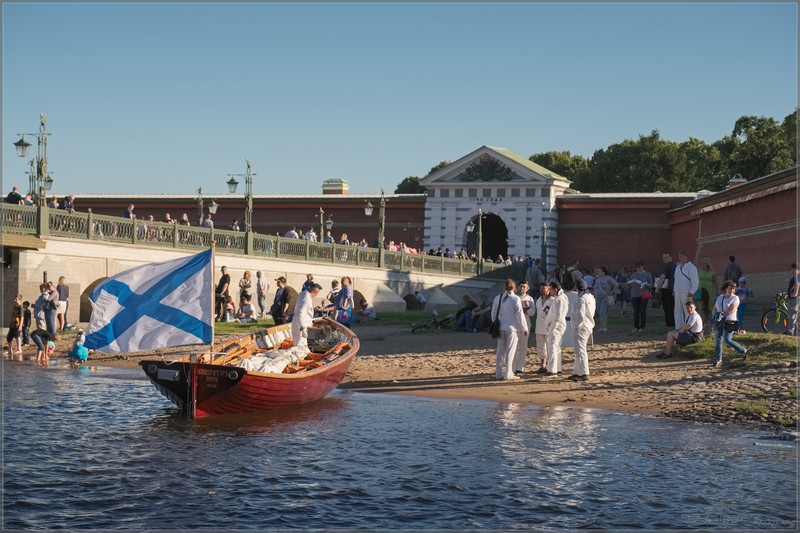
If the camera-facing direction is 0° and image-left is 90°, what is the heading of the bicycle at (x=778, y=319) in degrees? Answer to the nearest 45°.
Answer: approximately 90°

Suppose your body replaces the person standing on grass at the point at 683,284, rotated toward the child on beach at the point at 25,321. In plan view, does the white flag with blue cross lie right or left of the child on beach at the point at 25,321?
left

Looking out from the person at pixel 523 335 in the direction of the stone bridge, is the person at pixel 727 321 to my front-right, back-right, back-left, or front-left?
back-right

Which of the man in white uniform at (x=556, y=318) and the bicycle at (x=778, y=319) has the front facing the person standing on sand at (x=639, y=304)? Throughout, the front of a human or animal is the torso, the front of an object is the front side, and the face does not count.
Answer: the bicycle

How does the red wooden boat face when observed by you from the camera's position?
facing away from the viewer and to the right of the viewer

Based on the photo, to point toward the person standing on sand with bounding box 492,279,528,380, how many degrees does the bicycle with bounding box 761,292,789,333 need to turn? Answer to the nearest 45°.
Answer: approximately 45° to its left
